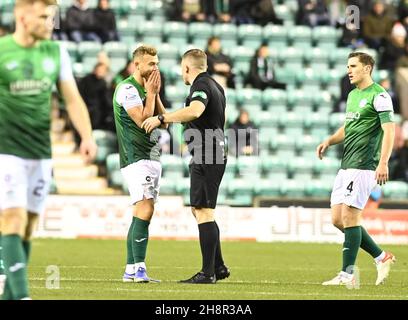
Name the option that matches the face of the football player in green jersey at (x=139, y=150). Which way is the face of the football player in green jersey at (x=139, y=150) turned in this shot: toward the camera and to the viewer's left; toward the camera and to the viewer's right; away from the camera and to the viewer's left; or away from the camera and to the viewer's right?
toward the camera and to the viewer's right

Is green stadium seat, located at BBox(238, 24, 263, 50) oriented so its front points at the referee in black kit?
yes

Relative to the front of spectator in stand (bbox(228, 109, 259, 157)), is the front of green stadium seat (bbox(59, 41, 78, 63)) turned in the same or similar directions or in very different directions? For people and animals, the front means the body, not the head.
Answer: same or similar directions

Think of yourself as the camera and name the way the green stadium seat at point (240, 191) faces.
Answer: facing the viewer

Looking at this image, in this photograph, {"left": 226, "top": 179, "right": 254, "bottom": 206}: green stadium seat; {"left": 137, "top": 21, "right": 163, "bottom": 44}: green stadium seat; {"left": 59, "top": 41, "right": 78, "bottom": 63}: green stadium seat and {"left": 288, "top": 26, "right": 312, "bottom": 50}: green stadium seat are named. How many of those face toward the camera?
4

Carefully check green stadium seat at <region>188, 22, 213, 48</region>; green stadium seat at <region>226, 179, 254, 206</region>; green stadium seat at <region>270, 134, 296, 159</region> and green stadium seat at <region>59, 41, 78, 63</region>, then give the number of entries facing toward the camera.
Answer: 4

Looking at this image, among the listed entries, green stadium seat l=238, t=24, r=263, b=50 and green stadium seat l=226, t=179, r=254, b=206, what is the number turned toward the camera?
2

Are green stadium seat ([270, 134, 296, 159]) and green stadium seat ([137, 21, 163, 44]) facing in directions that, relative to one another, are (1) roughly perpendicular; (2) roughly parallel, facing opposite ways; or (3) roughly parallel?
roughly parallel

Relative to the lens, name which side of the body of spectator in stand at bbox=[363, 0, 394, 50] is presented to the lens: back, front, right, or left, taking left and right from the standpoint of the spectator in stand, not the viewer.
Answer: front

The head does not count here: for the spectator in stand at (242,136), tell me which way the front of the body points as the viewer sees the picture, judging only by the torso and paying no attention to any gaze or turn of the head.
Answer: toward the camera

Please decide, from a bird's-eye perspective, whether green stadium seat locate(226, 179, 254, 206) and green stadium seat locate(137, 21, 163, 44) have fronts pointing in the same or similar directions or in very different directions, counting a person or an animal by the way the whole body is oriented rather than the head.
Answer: same or similar directions

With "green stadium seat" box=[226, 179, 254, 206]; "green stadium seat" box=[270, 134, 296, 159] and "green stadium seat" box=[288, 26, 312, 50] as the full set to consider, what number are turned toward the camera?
3

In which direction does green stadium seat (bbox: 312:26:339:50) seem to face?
toward the camera
